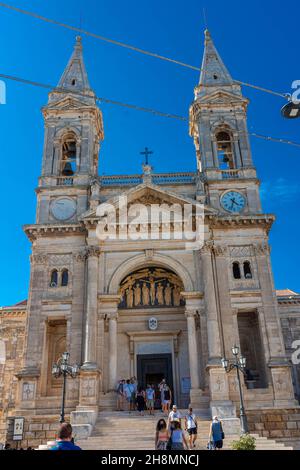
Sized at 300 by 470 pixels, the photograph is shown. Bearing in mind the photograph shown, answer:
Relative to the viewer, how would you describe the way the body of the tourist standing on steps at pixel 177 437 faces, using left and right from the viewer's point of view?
facing away from the viewer

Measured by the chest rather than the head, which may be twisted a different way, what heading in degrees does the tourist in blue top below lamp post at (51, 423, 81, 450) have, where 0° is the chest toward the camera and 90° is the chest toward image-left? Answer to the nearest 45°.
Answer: approximately 180°

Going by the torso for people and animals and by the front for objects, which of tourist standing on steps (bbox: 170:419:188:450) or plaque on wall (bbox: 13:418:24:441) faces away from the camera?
the tourist standing on steps

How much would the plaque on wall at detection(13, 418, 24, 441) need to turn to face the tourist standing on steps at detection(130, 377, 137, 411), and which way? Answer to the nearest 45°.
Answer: approximately 90° to its left

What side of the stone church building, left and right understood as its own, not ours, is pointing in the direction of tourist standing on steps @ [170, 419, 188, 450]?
front

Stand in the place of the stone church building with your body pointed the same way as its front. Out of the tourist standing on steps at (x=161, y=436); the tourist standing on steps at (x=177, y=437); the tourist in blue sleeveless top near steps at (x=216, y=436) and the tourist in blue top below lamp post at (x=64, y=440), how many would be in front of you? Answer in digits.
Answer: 4

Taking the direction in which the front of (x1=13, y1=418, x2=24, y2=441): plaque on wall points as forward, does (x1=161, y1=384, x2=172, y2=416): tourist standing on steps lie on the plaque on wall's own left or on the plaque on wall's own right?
on the plaque on wall's own left

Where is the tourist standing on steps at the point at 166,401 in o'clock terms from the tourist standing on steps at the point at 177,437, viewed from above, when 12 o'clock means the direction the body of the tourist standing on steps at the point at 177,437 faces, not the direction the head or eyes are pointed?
the tourist standing on steps at the point at 166,401 is roughly at 12 o'clock from the tourist standing on steps at the point at 177,437.

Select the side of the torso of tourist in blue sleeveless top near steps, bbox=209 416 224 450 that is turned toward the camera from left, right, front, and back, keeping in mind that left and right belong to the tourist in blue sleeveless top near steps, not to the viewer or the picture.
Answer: back
